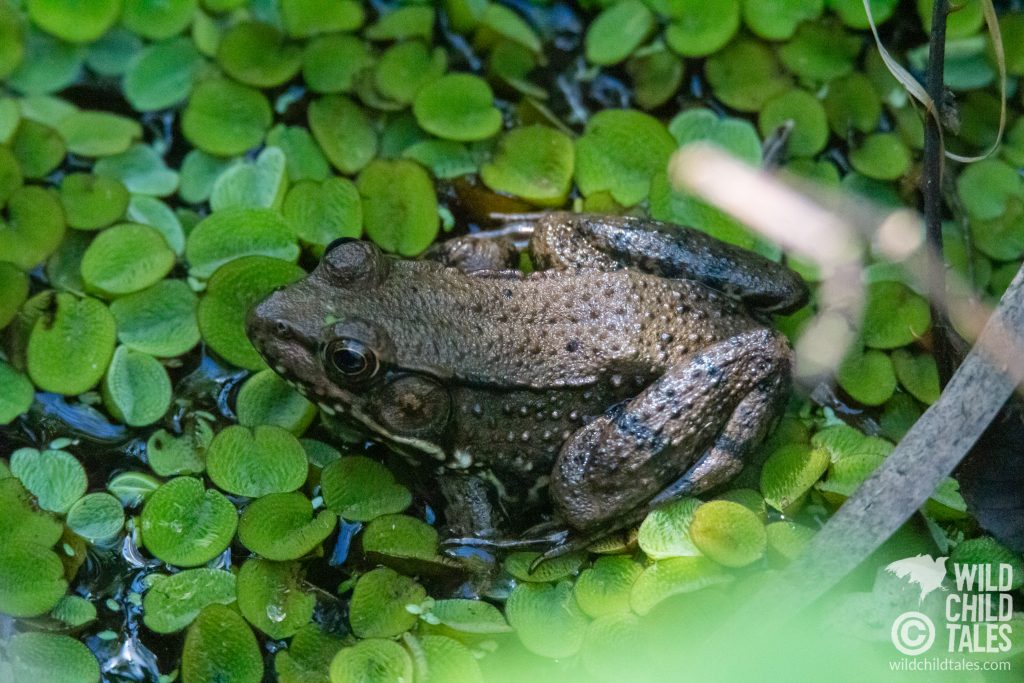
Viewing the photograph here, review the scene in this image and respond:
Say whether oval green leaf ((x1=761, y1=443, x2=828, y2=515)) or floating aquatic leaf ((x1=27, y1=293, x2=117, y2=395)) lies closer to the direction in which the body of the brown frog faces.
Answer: the floating aquatic leaf

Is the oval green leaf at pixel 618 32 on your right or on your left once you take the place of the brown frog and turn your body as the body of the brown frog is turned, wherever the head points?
on your right

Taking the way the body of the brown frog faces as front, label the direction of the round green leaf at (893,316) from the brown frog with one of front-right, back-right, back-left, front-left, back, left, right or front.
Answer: back-right

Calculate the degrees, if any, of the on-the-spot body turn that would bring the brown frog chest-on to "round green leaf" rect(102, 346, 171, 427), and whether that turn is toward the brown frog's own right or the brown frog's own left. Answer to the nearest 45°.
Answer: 0° — it already faces it

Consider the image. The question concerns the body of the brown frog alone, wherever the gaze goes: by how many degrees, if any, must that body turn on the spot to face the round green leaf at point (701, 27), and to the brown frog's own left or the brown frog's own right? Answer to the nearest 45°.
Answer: approximately 90° to the brown frog's own right

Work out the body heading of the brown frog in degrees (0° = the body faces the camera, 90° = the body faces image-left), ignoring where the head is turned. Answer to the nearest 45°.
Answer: approximately 90°

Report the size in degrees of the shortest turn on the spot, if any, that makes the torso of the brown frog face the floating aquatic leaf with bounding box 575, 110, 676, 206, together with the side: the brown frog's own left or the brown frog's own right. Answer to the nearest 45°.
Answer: approximately 90° to the brown frog's own right

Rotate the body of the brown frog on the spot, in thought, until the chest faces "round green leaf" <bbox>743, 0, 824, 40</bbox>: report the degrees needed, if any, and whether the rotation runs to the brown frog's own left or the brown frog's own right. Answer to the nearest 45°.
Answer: approximately 90° to the brown frog's own right

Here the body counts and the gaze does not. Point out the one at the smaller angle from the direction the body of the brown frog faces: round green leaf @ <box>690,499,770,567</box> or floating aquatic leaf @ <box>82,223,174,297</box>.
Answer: the floating aquatic leaf

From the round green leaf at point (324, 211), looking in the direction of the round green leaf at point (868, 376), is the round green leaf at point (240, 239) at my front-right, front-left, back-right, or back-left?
back-right

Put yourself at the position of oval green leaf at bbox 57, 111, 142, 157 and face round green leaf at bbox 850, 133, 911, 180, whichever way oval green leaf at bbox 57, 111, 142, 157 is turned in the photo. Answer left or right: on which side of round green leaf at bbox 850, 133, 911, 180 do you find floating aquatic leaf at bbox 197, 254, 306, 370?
right
